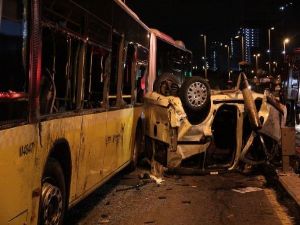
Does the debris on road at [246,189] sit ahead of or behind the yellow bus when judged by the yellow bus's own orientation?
behind

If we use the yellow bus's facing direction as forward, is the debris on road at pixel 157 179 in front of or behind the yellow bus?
behind
